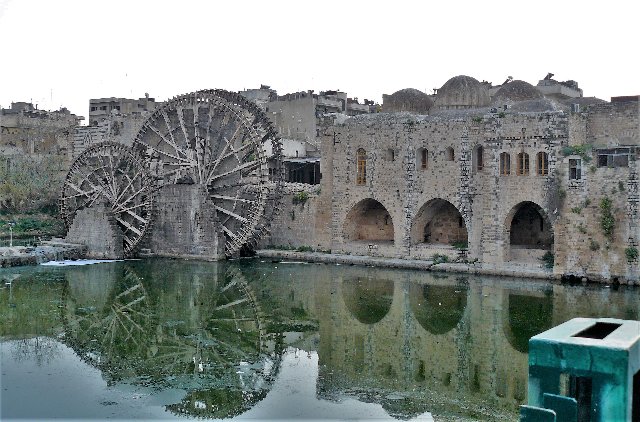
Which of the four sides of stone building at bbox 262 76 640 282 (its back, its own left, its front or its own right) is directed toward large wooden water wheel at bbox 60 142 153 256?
right

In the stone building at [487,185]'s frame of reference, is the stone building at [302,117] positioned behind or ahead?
behind

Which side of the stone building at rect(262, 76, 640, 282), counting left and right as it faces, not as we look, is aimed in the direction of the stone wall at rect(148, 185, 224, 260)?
right

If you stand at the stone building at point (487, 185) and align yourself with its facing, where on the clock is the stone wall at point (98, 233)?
The stone wall is roughly at 3 o'clock from the stone building.

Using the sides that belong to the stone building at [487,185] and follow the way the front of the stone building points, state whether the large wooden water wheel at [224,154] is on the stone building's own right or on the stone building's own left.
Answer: on the stone building's own right

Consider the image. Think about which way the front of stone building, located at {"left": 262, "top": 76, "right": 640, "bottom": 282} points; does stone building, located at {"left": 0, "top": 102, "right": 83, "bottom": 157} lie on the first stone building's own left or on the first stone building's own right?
on the first stone building's own right

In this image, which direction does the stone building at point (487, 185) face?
toward the camera
